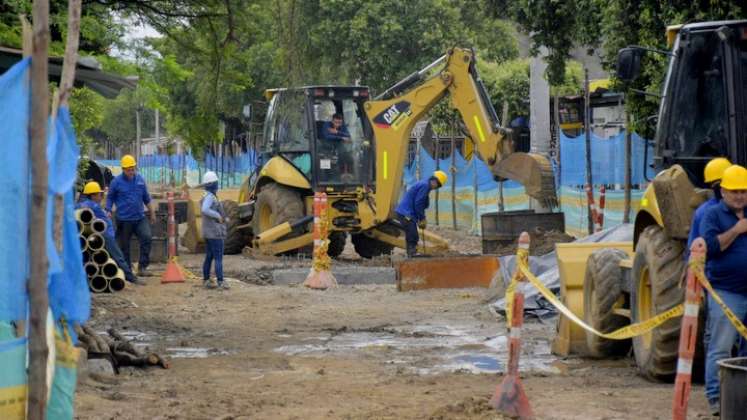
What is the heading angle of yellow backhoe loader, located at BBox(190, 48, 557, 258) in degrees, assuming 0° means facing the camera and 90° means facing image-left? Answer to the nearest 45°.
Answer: approximately 135°

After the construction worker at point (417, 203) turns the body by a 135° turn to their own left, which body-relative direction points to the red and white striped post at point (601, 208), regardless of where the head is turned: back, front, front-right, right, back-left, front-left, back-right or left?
back-right

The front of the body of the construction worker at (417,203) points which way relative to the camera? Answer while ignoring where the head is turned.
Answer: to the viewer's right

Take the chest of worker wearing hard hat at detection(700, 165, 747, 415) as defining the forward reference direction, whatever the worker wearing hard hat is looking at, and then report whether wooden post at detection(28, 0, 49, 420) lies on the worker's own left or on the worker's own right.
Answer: on the worker's own right

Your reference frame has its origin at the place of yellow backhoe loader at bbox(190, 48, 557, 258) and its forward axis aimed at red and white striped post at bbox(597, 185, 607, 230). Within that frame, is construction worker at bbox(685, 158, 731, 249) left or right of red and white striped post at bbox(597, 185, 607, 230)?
right

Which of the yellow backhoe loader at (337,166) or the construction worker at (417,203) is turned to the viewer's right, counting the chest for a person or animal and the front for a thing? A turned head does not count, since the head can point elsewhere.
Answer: the construction worker

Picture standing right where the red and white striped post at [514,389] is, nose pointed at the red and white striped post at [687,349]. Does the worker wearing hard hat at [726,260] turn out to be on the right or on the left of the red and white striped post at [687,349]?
left

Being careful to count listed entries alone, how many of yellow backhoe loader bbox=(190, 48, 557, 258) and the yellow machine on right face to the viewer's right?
0

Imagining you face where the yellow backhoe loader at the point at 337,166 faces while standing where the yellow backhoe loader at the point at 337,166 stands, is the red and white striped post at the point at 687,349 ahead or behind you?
behind

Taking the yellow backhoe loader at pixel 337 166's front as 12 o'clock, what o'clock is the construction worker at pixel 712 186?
The construction worker is roughly at 7 o'clock from the yellow backhoe loader.

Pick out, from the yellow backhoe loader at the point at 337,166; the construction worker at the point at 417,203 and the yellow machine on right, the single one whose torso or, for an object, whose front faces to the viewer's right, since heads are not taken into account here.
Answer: the construction worker

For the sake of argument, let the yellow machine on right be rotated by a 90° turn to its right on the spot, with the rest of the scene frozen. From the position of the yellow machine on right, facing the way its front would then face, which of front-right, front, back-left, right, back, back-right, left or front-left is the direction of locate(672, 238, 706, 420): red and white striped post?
back-right
